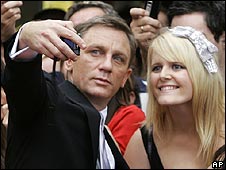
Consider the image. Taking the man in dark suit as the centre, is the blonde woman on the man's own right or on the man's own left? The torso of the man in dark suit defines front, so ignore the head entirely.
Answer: on the man's own left

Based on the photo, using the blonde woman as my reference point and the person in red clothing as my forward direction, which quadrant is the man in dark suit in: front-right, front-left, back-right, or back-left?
front-left

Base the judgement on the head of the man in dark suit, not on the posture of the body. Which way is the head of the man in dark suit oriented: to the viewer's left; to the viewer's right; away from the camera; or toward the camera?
toward the camera

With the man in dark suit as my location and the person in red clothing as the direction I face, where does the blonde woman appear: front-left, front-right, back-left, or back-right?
front-right

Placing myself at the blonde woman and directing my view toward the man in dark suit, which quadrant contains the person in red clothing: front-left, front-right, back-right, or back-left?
front-right

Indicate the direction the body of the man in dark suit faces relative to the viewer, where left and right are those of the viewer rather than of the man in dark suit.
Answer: facing the viewer and to the right of the viewer
